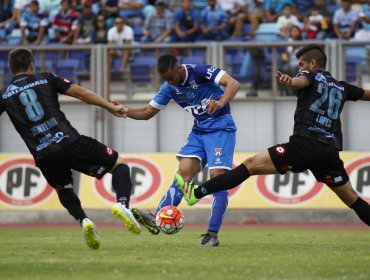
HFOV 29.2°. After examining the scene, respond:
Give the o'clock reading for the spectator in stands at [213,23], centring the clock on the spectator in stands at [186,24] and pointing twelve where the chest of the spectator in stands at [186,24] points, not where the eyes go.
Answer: the spectator in stands at [213,23] is roughly at 9 o'clock from the spectator in stands at [186,24].

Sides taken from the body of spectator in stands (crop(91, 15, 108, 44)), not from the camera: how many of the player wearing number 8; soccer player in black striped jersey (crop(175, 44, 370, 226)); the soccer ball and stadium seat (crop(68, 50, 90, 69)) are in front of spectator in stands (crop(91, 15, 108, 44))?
4

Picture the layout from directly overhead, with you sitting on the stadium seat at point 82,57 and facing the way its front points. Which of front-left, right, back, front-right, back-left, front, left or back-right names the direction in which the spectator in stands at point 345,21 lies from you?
left

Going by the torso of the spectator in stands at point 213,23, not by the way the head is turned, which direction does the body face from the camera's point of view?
toward the camera

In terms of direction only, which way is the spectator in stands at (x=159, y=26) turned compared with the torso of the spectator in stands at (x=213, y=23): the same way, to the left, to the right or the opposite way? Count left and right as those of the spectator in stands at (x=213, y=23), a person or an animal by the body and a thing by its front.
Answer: the same way

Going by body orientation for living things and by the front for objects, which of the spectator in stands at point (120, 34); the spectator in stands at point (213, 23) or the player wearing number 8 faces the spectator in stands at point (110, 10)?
the player wearing number 8

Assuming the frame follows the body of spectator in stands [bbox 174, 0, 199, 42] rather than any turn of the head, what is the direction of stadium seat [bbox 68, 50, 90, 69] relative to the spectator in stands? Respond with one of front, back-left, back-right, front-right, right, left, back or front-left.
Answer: front-right

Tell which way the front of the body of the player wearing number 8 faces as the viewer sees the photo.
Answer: away from the camera

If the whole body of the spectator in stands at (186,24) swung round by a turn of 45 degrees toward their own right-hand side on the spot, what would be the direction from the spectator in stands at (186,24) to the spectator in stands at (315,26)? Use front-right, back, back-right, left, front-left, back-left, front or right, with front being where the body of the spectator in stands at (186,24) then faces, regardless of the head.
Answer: back-left

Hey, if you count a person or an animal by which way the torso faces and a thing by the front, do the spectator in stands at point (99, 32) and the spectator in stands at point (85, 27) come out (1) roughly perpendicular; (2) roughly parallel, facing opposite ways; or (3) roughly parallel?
roughly parallel

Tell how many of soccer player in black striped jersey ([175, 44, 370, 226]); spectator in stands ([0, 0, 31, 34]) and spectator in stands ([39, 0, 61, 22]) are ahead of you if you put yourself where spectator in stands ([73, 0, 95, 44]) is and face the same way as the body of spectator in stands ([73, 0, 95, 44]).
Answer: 1

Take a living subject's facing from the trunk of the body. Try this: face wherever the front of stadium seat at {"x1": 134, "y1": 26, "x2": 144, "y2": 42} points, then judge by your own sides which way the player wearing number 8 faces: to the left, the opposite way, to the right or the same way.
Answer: the opposite way

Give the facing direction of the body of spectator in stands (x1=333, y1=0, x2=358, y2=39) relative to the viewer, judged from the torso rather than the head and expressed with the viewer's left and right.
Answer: facing the viewer
